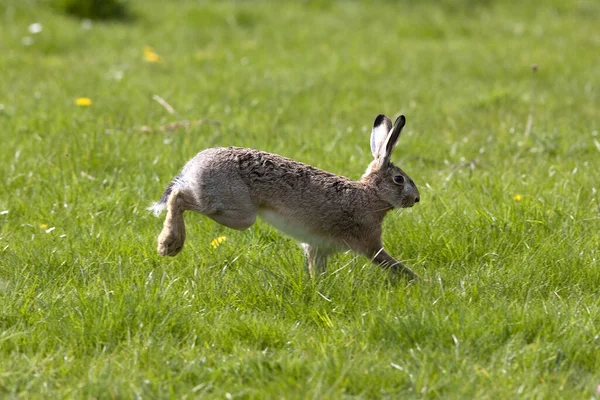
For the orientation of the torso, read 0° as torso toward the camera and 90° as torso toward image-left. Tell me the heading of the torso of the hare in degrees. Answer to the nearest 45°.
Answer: approximately 270°

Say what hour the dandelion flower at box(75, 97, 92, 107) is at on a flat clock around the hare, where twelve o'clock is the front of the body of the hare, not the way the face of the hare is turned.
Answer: The dandelion flower is roughly at 8 o'clock from the hare.

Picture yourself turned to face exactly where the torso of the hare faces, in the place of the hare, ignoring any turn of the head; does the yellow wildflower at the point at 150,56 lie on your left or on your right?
on your left

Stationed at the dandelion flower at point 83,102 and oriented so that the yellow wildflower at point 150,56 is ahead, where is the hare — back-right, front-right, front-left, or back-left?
back-right
